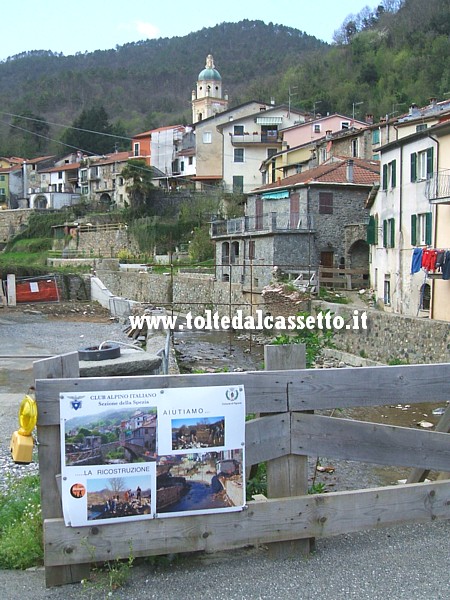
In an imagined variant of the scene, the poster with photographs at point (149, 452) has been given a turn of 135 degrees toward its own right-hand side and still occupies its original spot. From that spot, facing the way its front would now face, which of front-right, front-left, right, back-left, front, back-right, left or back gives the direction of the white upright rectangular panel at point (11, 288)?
front-right

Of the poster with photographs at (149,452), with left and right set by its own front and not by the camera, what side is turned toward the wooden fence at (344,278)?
back

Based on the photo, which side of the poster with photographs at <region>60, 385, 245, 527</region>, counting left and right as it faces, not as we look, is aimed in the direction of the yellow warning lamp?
right

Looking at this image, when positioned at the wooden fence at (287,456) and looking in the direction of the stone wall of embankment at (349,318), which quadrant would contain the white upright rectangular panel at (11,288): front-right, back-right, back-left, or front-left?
front-left

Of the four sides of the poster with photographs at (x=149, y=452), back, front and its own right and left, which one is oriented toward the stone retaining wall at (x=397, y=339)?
back

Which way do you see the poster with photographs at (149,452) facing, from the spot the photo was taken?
facing the viewer

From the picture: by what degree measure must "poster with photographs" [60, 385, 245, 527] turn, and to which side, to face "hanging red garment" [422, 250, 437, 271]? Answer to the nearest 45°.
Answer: approximately 135° to its left

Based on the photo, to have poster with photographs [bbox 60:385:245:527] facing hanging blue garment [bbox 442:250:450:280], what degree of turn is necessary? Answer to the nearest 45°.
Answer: approximately 135° to its left

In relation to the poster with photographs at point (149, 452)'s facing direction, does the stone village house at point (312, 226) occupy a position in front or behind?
behind
